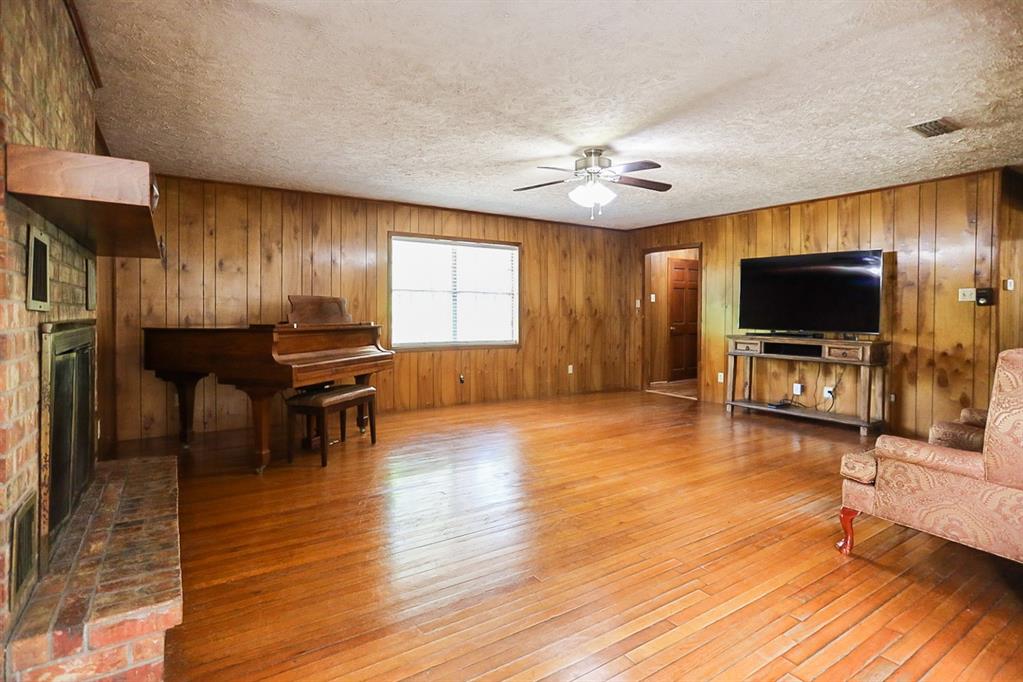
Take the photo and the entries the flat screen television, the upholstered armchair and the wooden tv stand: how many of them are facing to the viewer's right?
0

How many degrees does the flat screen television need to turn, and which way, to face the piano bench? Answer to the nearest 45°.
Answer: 0° — it already faces it

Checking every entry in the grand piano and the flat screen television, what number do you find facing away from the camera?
0

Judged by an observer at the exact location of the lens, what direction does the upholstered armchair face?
facing away from the viewer and to the left of the viewer

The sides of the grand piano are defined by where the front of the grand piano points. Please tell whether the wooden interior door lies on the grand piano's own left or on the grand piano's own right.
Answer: on the grand piano's own left

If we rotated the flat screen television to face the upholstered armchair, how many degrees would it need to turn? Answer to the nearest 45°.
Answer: approximately 45° to its left

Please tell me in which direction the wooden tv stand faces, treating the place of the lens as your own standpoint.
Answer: facing the viewer and to the left of the viewer

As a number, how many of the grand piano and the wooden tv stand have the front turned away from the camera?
0

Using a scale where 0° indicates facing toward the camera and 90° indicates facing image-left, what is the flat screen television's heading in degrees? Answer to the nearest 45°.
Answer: approximately 45°

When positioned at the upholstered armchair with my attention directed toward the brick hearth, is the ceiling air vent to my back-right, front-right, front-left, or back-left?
back-right

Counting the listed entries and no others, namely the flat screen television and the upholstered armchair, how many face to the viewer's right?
0

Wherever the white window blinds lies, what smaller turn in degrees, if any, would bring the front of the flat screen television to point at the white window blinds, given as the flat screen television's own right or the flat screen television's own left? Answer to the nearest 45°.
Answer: approximately 45° to the flat screen television's own right

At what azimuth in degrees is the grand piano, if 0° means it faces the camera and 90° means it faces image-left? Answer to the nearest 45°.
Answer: approximately 315°

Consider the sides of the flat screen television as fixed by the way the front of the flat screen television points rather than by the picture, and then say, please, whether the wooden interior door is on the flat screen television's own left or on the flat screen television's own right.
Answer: on the flat screen television's own right
